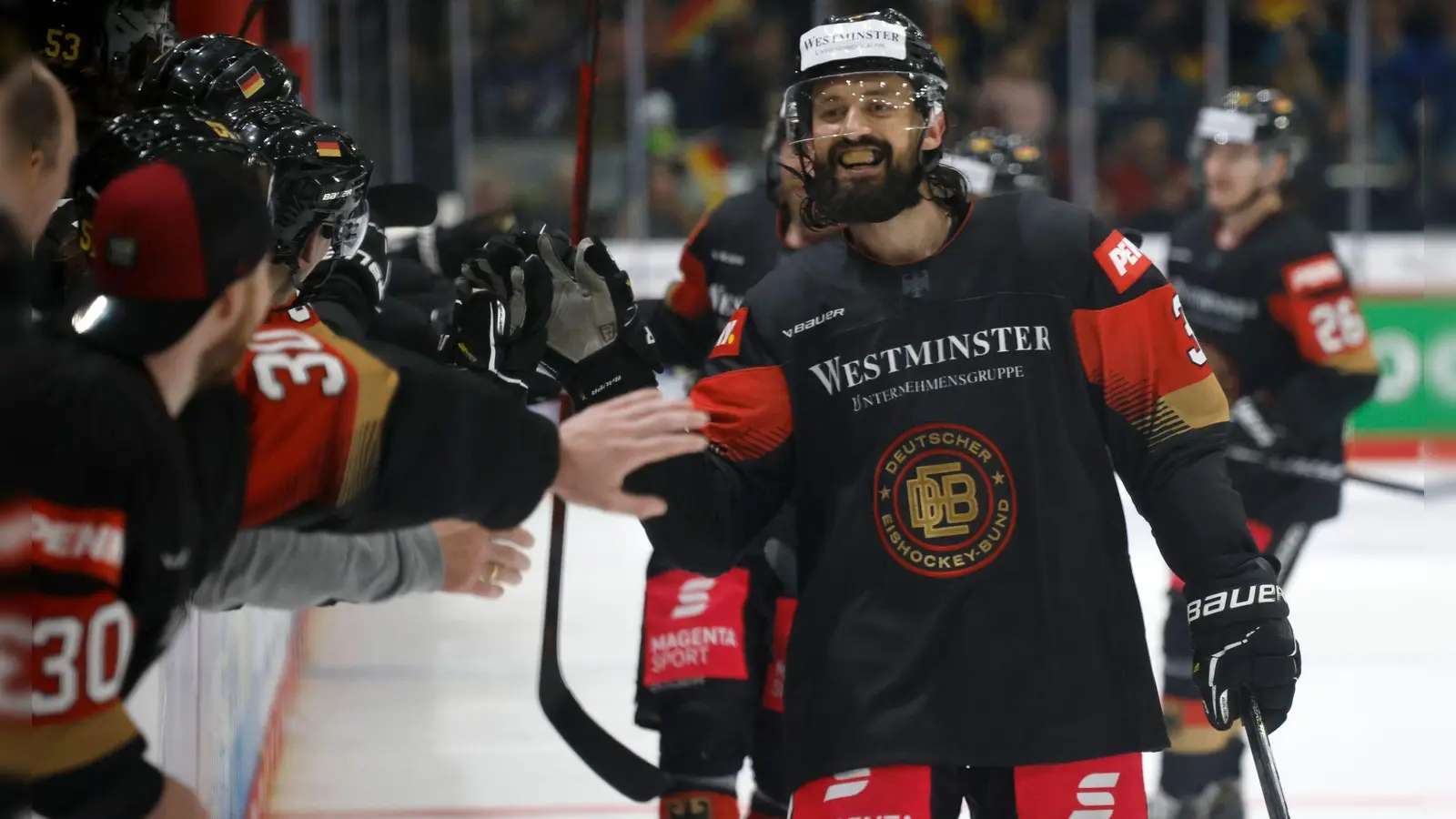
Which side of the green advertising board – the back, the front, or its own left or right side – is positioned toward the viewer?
front

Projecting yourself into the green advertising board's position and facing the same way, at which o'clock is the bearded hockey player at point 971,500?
The bearded hockey player is roughly at 12 o'clock from the green advertising board.

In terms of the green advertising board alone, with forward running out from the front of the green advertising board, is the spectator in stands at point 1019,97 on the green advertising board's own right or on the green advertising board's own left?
on the green advertising board's own right

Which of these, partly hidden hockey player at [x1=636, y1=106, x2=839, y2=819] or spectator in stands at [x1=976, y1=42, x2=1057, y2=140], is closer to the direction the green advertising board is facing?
the partly hidden hockey player

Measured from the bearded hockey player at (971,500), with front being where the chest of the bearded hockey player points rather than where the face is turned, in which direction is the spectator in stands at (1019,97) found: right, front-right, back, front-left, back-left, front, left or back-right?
back

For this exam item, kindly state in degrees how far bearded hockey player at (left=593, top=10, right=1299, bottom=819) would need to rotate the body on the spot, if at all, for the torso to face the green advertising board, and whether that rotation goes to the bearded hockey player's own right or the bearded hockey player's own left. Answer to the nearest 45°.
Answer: approximately 180°

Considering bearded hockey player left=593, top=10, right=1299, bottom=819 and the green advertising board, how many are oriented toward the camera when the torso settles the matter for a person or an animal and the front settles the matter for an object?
2

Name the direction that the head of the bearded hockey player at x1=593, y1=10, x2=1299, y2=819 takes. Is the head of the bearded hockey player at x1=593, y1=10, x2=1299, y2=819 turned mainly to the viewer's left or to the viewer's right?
to the viewer's left

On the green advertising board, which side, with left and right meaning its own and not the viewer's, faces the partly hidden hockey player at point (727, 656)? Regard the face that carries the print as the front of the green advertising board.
front

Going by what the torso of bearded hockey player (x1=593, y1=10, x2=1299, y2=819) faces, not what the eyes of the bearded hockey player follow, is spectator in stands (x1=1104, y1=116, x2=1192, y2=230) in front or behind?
behind

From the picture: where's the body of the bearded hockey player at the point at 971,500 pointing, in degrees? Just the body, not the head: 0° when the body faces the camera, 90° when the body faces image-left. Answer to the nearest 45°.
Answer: approximately 0°
